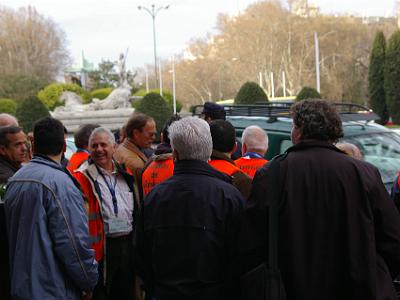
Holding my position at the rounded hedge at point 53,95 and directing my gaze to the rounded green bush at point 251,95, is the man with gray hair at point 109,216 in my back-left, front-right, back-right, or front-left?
front-right

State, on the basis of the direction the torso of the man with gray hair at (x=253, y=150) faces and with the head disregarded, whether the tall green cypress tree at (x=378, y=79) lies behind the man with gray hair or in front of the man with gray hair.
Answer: in front

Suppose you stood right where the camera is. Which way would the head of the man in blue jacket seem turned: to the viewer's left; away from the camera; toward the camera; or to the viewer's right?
away from the camera

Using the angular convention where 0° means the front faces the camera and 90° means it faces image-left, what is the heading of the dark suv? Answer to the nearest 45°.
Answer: approximately 315°

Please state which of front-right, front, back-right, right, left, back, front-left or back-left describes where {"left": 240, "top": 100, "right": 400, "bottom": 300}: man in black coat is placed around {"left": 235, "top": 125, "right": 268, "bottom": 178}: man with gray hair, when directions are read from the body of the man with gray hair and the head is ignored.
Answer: back

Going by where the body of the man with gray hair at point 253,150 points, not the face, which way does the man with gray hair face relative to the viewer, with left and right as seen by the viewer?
facing away from the viewer

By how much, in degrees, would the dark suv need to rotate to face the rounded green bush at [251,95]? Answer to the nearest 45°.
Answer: approximately 135° to its left

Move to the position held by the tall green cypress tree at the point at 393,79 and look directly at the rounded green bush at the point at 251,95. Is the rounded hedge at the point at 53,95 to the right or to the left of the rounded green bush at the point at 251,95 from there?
right

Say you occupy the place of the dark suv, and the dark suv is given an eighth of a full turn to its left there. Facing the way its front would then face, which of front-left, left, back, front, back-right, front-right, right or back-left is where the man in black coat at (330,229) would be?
right
